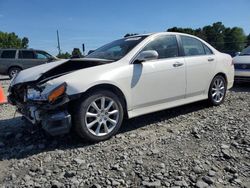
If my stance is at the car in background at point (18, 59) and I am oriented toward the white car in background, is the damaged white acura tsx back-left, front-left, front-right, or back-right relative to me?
front-right

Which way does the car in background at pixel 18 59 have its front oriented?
to the viewer's right

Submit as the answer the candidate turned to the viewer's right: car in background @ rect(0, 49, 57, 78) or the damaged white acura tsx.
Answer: the car in background

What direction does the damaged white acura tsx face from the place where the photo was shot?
facing the viewer and to the left of the viewer

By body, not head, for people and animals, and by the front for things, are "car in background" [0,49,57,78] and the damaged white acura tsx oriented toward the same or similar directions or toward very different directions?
very different directions

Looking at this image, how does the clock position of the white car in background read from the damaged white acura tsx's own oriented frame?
The white car in background is roughly at 6 o'clock from the damaged white acura tsx.

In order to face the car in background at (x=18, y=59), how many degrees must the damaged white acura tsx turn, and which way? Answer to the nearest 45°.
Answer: approximately 90° to its right

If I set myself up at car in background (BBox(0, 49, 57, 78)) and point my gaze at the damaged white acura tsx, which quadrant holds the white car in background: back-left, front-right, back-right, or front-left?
front-left
